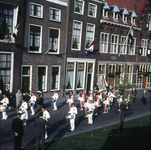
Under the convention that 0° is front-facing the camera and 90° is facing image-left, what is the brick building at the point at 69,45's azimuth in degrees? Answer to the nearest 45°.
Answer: approximately 315°
